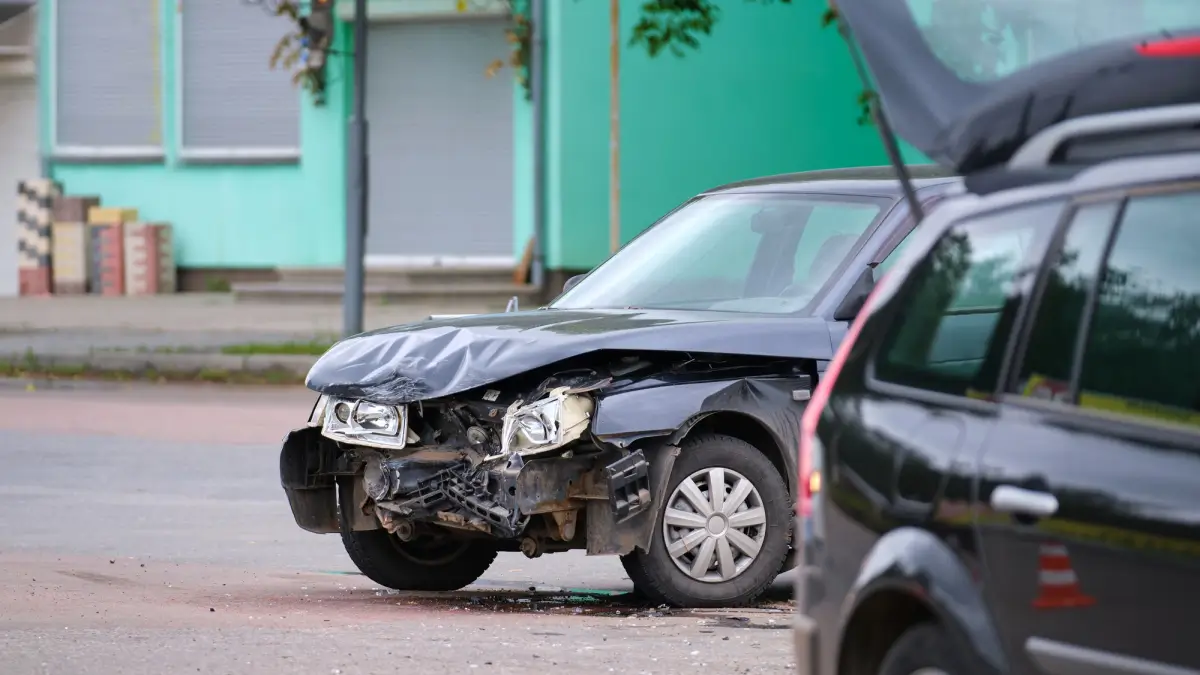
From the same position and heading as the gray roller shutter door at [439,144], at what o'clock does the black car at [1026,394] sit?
The black car is roughly at 12 o'clock from the gray roller shutter door.

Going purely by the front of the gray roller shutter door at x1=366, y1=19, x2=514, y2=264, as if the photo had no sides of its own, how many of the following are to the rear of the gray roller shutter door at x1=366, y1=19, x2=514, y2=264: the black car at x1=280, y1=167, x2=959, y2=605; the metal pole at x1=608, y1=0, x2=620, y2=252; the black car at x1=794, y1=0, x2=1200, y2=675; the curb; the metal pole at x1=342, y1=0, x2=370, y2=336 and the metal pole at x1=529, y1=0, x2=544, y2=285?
0

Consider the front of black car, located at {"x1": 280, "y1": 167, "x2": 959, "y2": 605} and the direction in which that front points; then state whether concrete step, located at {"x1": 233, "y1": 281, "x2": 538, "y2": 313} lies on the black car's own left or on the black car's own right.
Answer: on the black car's own right

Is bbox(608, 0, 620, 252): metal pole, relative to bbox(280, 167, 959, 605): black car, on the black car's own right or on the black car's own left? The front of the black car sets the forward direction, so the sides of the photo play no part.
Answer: on the black car's own right

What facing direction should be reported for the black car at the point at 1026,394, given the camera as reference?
facing the viewer and to the right of the viewer

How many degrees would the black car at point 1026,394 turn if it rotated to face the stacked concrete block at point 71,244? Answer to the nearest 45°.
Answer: approximately 180°

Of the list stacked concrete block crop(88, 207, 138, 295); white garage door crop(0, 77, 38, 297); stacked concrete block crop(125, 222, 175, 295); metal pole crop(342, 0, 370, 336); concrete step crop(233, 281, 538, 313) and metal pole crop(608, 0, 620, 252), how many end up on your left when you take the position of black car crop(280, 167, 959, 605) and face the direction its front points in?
0

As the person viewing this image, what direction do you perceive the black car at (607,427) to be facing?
facing the viewer and to the left of the viewer

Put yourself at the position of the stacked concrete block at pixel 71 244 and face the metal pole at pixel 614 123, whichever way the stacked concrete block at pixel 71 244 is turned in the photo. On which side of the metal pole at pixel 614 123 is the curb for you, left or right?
right

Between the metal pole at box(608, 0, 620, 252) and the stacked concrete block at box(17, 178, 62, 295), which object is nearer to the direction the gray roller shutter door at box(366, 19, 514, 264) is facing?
the metal pole

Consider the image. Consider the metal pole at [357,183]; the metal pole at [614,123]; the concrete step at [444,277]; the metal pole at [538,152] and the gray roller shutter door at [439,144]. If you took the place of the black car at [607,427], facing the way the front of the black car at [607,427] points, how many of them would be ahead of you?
0

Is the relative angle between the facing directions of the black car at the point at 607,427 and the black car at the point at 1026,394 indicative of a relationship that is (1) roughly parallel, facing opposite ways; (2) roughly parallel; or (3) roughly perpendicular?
roughly perpendicular

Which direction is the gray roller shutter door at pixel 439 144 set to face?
toward the camera

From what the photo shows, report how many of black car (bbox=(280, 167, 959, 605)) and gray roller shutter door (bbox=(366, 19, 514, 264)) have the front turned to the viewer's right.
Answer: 0
